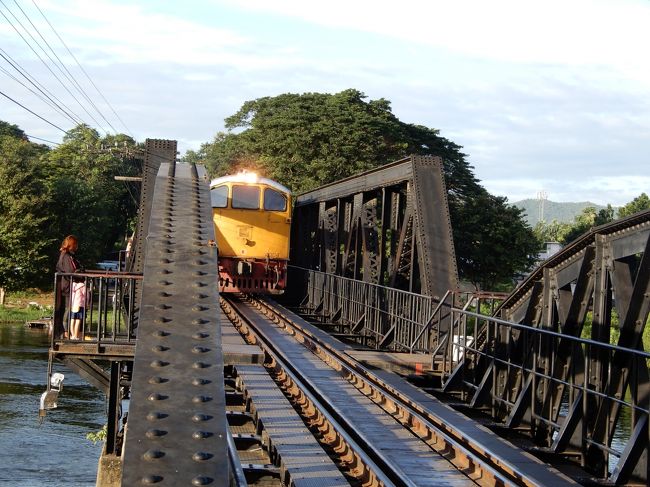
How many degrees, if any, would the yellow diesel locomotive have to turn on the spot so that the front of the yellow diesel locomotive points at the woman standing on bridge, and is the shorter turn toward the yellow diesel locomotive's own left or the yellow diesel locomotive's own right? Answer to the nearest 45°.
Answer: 0° — it already faces them

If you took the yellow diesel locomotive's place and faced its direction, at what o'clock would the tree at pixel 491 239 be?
The tree is roughly at 7 o'clock from the yellow diesel locomotive.

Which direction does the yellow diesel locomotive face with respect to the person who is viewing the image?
facing the viewer

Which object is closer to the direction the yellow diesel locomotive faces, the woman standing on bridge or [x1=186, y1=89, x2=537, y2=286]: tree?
the woman standing on bridge

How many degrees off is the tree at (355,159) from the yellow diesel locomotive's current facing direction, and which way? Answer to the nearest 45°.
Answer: approximately 180°

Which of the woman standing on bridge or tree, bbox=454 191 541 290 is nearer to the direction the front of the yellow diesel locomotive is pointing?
the woman standing on bridge
